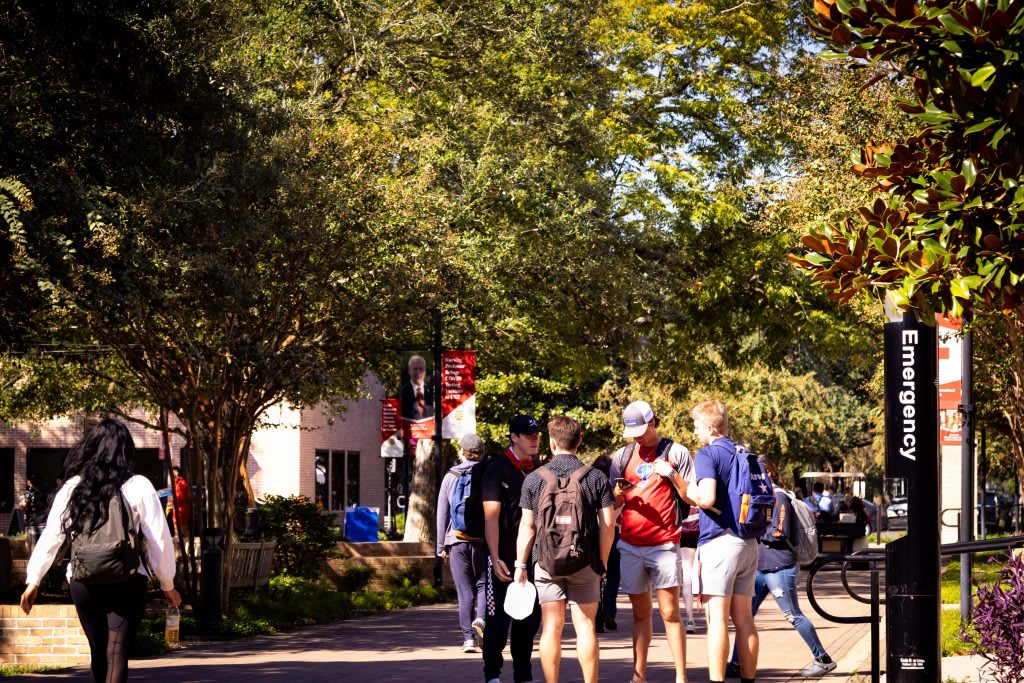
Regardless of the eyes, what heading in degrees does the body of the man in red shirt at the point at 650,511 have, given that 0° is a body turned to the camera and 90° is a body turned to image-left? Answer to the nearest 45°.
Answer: approximately 45°

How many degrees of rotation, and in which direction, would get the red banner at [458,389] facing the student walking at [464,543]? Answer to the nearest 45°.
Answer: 0° — it already faces them

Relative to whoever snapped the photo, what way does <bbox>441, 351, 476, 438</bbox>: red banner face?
facing the viewer

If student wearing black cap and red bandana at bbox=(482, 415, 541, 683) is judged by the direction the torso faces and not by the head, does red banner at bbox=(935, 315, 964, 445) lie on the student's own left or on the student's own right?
on the student's own left

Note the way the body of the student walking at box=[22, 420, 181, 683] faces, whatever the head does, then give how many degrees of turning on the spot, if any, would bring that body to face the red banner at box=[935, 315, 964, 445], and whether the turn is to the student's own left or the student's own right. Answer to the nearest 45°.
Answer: approximately 45° to the student's own right

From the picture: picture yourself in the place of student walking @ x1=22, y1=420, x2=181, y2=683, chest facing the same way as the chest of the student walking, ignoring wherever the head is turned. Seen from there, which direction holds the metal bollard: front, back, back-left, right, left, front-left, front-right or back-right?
front

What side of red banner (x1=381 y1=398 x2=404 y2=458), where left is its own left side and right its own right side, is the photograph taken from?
front

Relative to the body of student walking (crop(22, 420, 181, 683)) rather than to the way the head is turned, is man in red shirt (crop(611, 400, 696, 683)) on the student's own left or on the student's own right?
on the student's own right

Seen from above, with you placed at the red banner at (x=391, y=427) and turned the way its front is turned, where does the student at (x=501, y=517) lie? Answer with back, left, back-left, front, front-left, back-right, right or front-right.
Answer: front

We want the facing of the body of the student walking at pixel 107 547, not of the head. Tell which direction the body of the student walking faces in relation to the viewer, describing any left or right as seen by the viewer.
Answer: facing away from the viewer

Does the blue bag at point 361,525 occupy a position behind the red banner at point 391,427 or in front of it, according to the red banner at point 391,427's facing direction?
behind

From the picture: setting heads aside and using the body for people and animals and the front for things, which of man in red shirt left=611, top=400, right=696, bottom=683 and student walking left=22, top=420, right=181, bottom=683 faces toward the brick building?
the student walking
